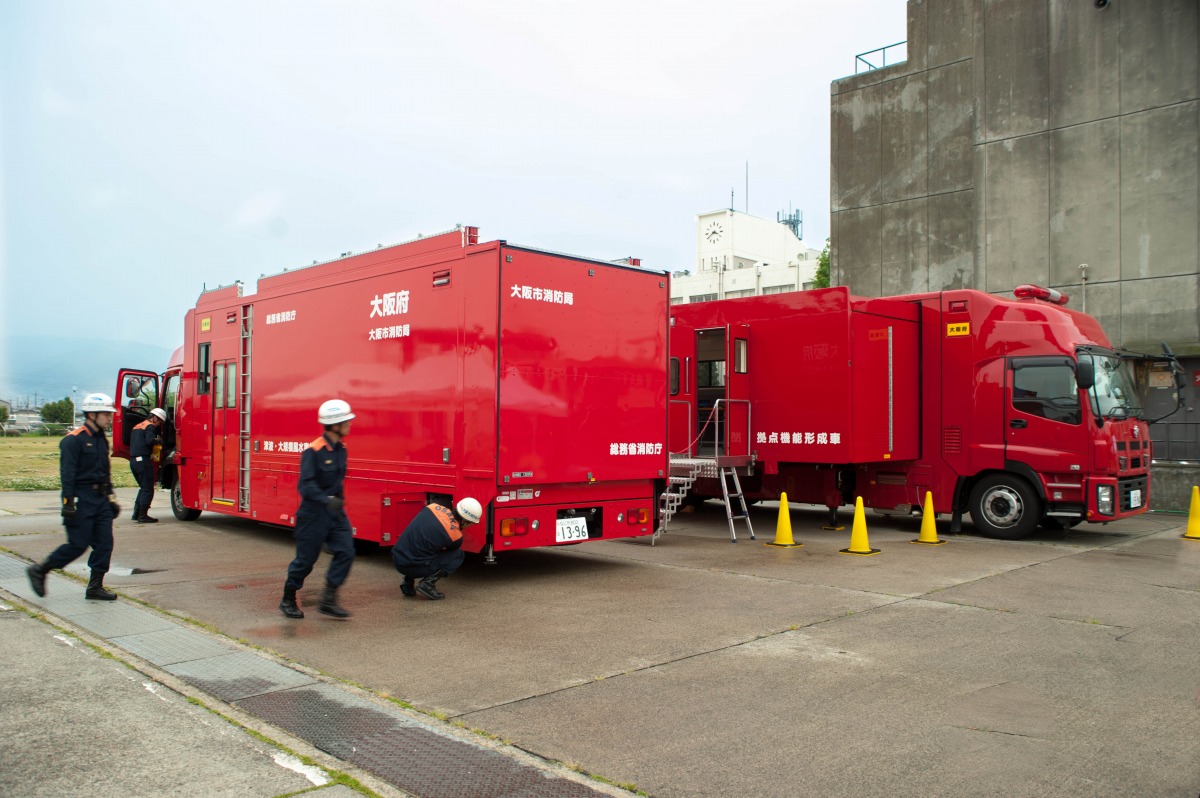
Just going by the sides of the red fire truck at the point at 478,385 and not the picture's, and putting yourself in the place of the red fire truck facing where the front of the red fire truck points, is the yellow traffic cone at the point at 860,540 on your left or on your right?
on your right

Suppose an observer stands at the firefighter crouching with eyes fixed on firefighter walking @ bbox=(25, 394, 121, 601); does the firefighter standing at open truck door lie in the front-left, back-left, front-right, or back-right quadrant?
front-right

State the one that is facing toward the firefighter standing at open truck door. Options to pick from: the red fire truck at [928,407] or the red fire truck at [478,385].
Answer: the red fire truck at [478,385]

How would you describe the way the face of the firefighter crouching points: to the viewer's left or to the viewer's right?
to the viewer's right

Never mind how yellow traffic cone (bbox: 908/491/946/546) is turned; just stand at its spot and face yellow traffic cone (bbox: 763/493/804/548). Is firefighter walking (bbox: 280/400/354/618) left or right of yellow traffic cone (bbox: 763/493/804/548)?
left

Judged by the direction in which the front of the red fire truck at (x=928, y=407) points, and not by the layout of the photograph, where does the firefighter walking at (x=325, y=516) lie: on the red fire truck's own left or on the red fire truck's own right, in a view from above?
on the red fire truck's own right

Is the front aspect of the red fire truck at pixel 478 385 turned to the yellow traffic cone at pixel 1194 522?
no

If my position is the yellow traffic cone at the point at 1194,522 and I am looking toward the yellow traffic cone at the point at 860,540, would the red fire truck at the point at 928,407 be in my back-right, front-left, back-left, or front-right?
front-right

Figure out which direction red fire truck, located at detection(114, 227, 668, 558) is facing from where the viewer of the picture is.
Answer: facing away from the viewer and to the left of the viewer

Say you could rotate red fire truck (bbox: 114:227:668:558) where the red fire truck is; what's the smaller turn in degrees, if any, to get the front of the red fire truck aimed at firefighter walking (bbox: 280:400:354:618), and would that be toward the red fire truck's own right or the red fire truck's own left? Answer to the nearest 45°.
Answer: approximately 90° to the red fire truck's own left

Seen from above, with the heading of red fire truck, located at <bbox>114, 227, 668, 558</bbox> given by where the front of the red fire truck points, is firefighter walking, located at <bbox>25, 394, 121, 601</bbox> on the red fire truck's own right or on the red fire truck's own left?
on the red fire truck's own left

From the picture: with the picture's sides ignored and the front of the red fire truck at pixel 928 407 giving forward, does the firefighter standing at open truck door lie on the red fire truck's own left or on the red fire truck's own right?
on the red fire truck's own right

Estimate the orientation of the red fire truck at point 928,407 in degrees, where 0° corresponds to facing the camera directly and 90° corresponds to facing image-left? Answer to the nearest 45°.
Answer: approximately 315°

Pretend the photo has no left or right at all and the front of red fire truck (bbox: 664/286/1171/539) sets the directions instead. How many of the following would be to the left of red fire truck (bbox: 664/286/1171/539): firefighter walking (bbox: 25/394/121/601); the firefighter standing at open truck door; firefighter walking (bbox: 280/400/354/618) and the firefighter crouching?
0

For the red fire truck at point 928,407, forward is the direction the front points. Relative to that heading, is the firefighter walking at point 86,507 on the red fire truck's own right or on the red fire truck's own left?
on the red fire truck's own right

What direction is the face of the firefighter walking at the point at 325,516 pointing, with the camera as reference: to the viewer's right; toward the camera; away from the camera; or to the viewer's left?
to the viewer's right

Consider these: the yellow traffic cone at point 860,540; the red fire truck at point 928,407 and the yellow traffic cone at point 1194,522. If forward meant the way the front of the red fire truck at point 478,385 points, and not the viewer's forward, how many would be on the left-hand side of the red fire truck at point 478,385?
0
